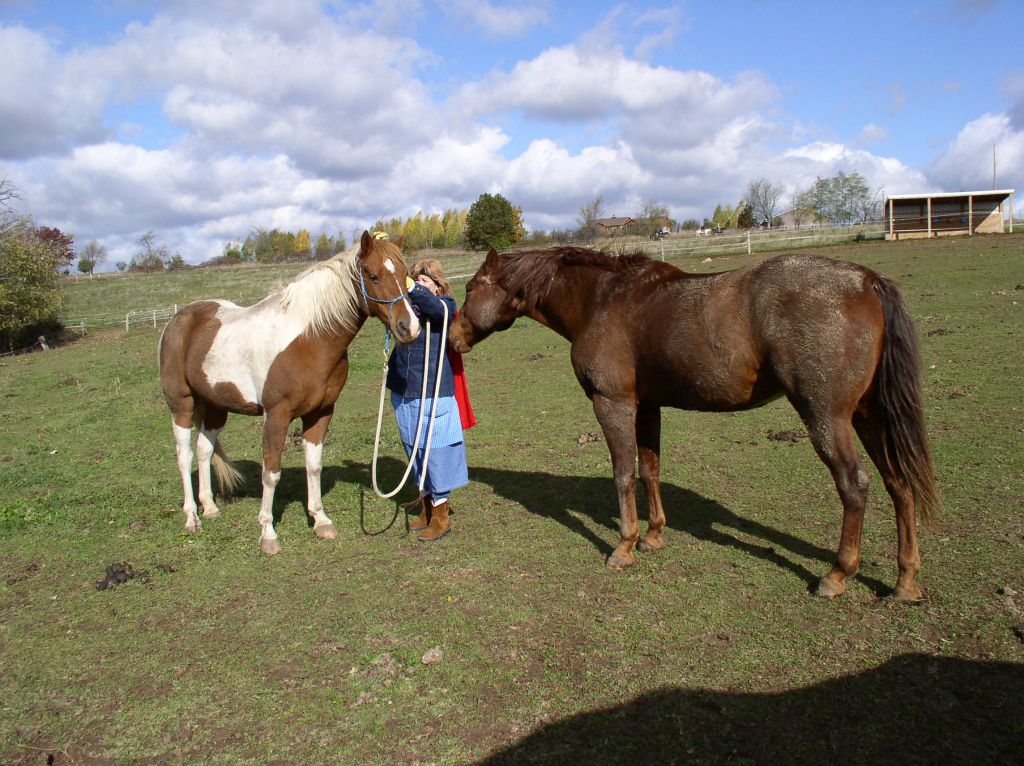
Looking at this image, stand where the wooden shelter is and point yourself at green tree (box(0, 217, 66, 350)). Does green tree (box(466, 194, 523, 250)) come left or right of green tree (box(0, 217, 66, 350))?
right

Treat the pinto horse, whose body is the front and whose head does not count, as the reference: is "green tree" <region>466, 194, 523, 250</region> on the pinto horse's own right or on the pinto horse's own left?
on the pinto horse's own left

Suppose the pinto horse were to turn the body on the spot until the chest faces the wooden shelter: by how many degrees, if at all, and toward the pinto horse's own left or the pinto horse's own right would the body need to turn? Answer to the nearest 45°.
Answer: approximately 90° to the pinto horse's own left

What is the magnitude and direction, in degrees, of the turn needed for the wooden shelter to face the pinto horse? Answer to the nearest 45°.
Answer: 0° — it already faces it

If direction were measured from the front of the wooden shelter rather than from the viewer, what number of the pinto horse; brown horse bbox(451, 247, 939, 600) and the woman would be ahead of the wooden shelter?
3

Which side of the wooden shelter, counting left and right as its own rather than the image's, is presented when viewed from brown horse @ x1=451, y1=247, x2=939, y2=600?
front

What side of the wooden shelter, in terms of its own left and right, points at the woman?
front

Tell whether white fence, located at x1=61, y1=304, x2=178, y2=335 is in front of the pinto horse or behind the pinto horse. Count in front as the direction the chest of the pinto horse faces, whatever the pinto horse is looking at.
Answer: behind

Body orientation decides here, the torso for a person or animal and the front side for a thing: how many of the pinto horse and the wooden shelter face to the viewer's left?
0

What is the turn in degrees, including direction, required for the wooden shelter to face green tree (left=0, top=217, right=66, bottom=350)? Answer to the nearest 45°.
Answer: approximately 45° to its right

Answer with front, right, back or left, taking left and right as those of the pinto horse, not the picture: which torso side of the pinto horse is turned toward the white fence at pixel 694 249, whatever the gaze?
left

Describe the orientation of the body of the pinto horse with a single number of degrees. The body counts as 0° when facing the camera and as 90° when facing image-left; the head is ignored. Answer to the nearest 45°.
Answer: approximately 315°
